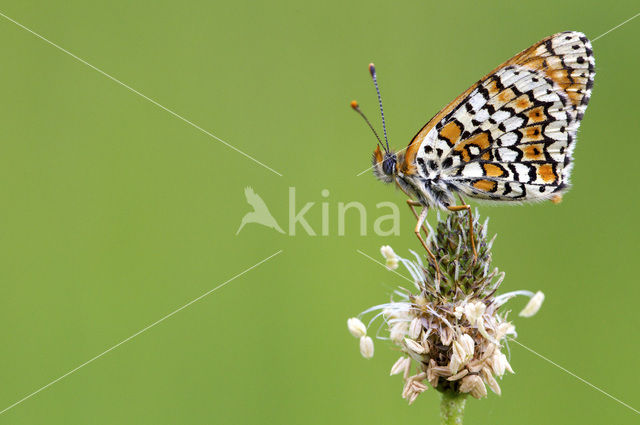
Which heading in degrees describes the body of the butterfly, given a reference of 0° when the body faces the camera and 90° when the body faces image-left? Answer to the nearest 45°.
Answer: approximately 90°
